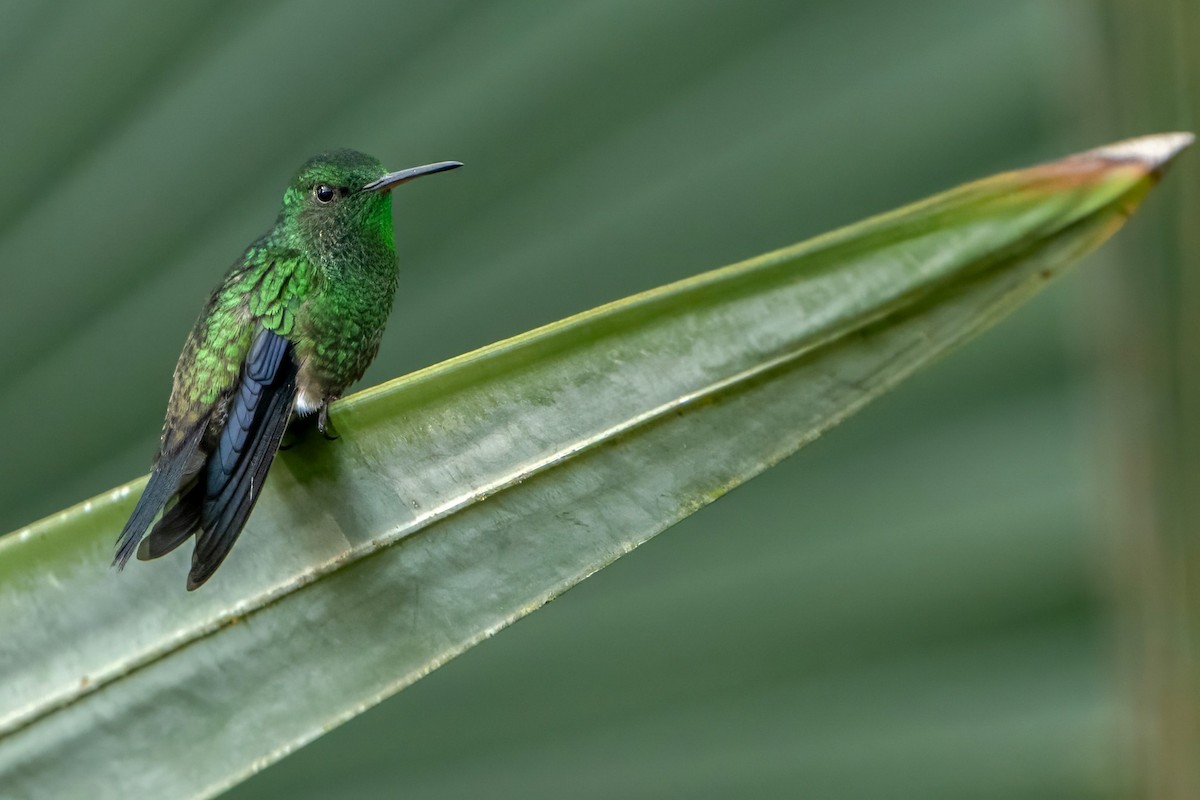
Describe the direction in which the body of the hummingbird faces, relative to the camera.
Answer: to the viewer's right
